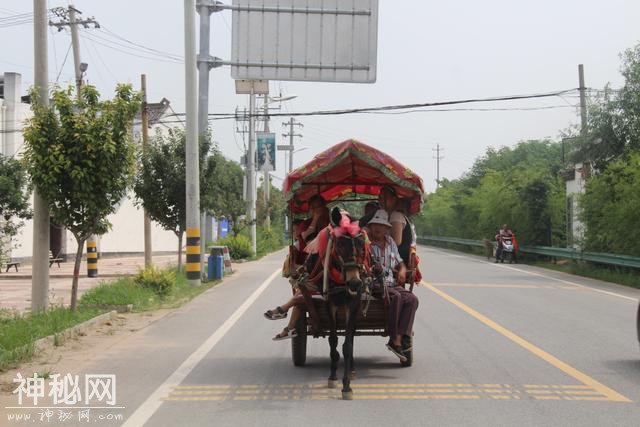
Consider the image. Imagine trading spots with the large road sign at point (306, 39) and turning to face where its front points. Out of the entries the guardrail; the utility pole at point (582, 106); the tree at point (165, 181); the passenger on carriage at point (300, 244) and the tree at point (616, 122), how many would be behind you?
1

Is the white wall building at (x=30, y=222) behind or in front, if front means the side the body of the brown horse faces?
behind

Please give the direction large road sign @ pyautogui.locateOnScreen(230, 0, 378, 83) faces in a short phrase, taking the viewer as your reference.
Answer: facing away from the viewer

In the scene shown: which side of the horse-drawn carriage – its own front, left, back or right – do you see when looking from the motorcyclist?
back

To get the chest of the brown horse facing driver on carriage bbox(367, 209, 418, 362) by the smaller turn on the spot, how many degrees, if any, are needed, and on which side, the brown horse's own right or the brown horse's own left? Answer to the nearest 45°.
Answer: approximately 135° to the brown horse's own left

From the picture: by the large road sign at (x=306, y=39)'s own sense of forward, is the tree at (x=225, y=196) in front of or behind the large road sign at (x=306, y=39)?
in front

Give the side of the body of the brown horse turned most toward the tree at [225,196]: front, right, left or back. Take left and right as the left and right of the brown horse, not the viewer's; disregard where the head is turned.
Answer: back

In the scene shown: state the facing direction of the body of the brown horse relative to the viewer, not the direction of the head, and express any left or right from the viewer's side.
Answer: facing the viewer

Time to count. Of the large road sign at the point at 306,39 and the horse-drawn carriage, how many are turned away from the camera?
1

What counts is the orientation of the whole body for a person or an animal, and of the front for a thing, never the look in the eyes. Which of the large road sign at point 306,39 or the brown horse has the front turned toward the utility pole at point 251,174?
the large road sign

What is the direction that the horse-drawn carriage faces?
toward the camera

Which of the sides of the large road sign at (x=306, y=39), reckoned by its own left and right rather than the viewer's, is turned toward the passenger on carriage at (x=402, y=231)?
back

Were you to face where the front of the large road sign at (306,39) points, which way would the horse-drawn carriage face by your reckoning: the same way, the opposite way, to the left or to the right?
the opposite way
